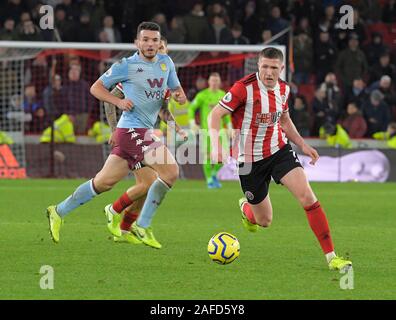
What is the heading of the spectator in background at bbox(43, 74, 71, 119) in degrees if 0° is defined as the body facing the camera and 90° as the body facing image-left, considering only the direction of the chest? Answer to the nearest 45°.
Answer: approximately 0°

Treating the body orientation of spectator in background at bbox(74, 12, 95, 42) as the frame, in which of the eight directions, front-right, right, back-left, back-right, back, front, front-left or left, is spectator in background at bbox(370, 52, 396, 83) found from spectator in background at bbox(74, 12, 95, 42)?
left

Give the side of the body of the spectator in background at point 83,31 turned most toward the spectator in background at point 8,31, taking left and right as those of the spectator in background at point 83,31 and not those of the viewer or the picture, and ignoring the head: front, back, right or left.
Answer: right

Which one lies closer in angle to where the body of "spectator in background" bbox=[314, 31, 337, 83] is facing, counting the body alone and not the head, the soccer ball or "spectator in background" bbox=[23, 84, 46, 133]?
the soccer ball

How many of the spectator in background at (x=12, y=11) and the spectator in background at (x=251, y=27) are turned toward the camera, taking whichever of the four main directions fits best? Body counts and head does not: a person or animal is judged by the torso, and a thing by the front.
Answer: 2

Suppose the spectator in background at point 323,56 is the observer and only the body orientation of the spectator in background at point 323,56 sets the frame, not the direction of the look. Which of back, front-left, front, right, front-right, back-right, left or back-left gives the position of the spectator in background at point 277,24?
right

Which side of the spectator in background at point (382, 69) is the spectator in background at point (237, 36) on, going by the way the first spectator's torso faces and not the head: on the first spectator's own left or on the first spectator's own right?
on the first spectator's own right

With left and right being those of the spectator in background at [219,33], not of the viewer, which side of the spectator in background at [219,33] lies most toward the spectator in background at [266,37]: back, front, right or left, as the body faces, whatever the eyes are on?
left
